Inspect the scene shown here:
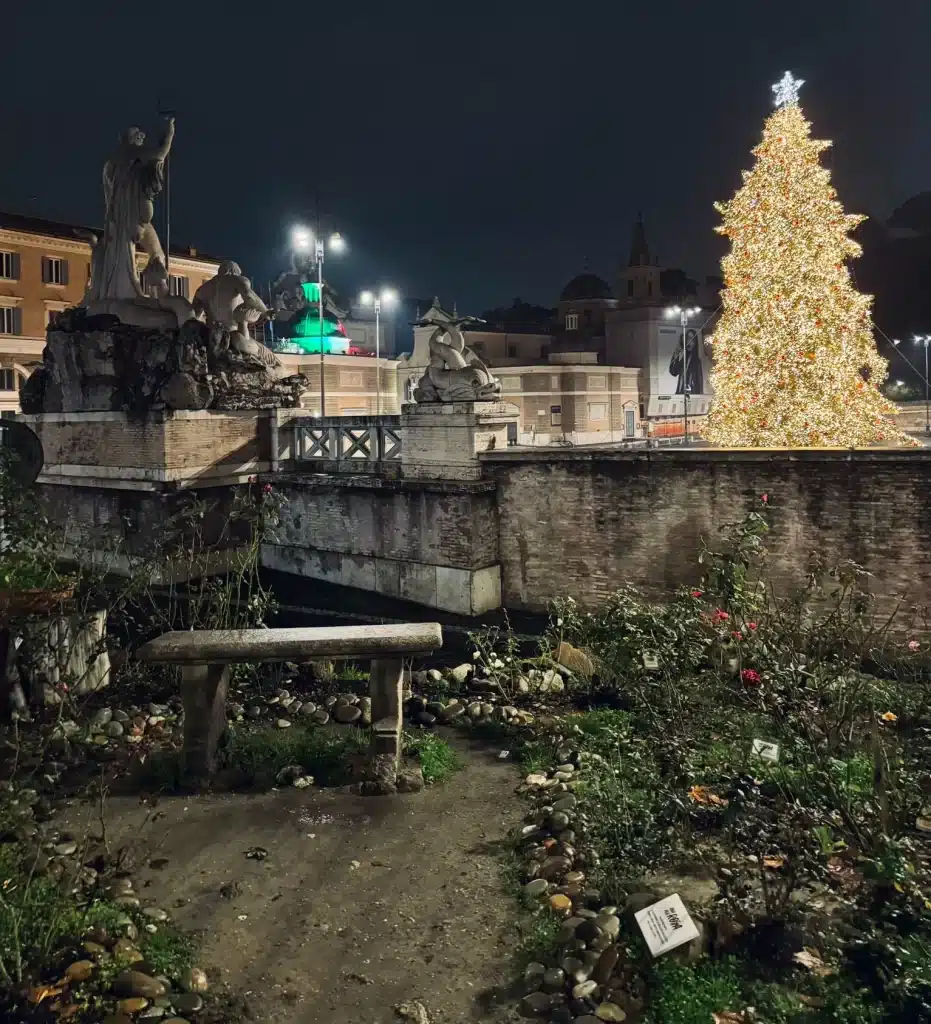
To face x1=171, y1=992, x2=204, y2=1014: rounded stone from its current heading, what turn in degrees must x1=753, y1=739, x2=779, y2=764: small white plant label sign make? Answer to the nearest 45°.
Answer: approximately 45° to its right

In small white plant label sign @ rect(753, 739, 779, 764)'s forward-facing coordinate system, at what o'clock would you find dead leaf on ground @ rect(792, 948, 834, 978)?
The dead leaf on ground is roughly at 12 o'clock from the small white plant label sign.

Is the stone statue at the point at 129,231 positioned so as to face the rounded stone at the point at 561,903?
no

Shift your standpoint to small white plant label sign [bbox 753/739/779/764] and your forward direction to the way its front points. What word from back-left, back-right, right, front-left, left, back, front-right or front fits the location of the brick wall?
back

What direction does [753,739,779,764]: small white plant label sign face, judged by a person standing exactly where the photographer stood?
facing the viewer

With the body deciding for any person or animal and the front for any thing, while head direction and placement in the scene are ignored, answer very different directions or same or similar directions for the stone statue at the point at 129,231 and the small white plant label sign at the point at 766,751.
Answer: very different directions

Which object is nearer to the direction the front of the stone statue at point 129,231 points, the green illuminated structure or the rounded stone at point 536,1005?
the green illuminated structure

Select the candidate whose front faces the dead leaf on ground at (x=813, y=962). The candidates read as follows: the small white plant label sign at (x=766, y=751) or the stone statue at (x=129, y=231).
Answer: the small white plant label sign

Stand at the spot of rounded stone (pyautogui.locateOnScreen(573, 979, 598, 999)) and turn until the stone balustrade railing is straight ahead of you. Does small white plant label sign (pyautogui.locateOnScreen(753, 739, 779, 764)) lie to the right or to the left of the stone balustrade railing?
right

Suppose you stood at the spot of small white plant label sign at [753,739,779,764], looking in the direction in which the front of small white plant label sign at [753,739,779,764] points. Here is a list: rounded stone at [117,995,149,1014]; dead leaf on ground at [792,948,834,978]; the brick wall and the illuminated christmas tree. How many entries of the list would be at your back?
2

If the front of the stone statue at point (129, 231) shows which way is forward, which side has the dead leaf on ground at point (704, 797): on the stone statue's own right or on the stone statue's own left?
on the stone statue's own right

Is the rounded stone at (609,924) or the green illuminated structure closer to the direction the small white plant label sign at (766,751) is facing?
the rounded stone

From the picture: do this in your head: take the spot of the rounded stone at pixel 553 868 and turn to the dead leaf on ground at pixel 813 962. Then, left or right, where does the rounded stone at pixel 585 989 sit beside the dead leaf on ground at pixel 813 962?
right

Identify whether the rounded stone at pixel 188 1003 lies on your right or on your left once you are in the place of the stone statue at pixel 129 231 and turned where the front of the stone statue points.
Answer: on your right

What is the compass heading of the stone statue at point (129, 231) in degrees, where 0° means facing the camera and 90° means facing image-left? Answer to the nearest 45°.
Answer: approximately 225°

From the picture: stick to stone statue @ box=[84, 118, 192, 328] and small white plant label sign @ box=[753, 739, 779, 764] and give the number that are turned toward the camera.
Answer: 1

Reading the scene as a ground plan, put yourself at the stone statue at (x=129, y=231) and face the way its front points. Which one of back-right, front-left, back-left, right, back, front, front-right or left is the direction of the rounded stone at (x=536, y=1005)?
back-right

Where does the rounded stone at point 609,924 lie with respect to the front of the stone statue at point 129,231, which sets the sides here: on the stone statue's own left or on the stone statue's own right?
on the stone statue's own right
